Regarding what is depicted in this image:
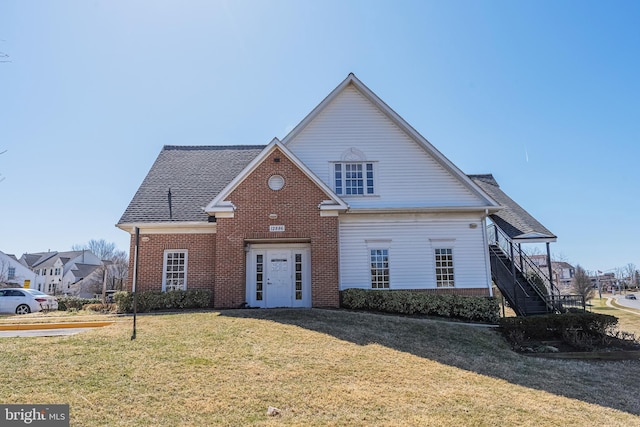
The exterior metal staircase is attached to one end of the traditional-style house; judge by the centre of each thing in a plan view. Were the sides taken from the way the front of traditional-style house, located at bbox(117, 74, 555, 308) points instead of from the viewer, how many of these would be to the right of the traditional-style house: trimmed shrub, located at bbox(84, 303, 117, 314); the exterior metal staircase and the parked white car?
2

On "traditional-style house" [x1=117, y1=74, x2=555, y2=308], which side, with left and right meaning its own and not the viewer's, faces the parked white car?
right

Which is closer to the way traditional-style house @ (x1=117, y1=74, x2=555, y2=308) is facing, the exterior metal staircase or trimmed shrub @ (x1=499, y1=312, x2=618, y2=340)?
the trimmed shrub

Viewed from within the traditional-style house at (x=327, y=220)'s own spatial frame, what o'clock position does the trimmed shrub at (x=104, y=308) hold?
The trimmed shrub is roughly at 3 o'clock from the traditional-style house.

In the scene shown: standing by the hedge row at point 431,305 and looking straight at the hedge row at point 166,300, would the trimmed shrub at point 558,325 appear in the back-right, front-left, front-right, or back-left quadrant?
back-left

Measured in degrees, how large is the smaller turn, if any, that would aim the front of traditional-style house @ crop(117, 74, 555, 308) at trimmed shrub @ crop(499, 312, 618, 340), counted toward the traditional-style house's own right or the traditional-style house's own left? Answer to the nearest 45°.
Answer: approximately 45° to the traditional-style house's own left

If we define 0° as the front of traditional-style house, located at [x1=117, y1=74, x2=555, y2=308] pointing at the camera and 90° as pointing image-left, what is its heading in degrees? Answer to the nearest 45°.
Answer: approximately 0°

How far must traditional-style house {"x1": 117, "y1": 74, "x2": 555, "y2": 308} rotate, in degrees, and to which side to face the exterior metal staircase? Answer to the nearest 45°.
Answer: approximately 90° to its left

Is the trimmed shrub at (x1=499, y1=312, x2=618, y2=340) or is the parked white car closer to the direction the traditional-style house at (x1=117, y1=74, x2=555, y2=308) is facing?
the trimmed shrub
